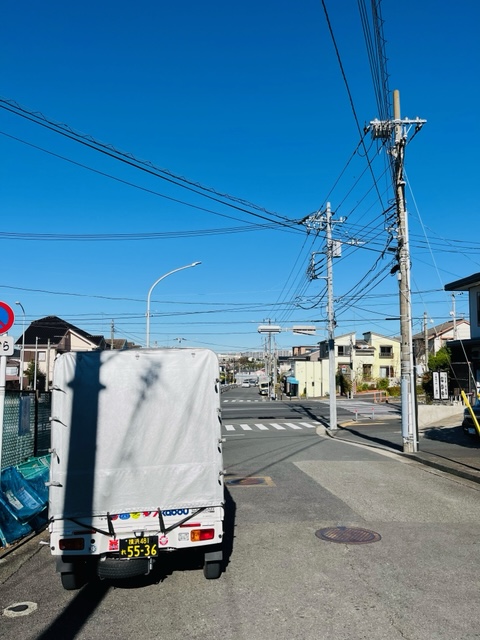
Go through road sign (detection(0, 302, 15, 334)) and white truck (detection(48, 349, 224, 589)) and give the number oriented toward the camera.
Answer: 1

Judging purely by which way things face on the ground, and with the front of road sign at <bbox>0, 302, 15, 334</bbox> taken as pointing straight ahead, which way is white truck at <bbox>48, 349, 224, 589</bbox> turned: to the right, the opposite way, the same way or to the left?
the opposite way

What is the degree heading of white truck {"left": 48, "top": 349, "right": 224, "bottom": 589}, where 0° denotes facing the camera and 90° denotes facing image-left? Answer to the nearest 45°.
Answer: approximately 180°

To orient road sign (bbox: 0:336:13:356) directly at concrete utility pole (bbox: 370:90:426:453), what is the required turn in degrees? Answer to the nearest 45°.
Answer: approximately 135° to its left

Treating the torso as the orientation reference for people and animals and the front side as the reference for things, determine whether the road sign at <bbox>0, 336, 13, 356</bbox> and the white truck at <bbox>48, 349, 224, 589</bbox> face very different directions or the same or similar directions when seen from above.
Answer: very different directions
